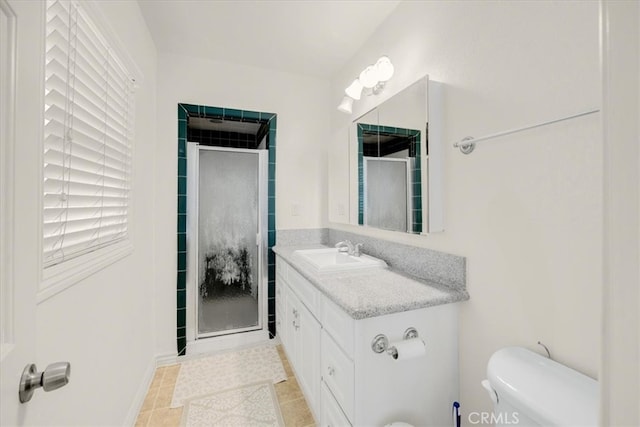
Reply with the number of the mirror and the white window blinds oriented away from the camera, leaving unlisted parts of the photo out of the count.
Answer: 0

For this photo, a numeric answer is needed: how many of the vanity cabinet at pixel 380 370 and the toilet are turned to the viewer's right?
0

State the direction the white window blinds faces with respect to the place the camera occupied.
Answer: facing the viewer and to the right of the viewer

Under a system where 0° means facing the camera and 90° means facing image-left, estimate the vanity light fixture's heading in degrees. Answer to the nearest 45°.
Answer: approximately 45°

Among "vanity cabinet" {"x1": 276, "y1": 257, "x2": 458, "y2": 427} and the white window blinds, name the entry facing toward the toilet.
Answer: the white window blinds

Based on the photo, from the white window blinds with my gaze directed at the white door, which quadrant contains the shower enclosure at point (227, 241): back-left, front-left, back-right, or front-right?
back-left

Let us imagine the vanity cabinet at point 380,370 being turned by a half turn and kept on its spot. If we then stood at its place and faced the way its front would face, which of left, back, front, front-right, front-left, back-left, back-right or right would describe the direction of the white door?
back

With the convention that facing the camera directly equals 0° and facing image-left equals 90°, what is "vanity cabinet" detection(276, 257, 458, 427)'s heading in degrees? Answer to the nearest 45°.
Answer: approximately 45°

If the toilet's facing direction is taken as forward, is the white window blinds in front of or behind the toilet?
in front
